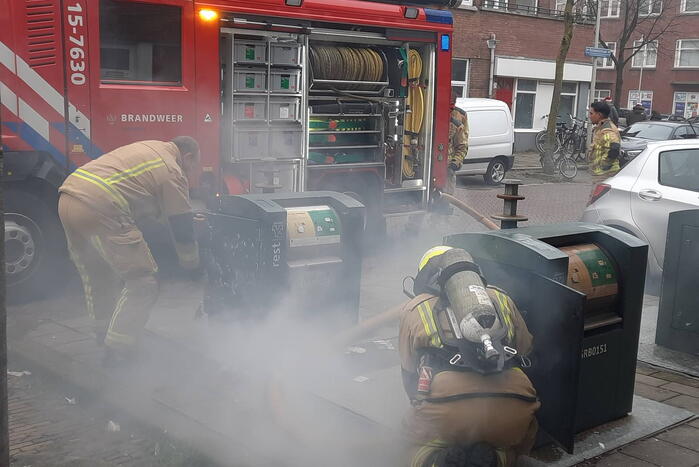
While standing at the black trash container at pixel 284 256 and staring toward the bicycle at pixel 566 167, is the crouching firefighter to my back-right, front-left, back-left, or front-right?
back-right

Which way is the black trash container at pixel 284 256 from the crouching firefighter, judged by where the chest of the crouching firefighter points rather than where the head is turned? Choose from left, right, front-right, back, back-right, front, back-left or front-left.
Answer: front-left

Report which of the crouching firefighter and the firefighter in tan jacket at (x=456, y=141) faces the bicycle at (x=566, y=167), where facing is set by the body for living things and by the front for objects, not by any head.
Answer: the crouching firefighter

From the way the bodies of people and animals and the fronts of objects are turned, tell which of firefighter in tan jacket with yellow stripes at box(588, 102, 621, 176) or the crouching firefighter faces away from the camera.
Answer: the crouching firefighter

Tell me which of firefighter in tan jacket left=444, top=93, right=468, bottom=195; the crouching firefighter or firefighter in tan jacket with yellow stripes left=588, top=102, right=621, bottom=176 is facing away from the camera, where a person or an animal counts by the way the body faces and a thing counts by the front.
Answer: the crouching firefighter

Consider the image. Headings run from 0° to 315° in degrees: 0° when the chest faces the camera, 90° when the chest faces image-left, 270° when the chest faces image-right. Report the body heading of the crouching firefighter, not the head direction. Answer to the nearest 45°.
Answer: approximately 180°

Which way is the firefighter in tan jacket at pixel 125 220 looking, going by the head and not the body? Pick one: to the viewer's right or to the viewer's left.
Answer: to the viewer's right

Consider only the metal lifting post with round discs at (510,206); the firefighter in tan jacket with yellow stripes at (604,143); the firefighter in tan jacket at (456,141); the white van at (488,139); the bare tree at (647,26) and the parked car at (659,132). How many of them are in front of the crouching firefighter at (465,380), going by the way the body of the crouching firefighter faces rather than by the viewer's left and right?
6

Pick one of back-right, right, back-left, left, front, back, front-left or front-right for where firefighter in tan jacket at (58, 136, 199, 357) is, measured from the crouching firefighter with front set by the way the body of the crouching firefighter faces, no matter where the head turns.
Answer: front-left
